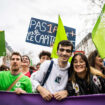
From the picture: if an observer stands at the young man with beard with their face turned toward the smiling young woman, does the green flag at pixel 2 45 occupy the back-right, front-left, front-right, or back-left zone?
back-left

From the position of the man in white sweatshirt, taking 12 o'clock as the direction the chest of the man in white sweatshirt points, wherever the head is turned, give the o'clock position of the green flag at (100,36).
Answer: The green flag is roughly at 8 o'clock from the man in white sweatshirt.

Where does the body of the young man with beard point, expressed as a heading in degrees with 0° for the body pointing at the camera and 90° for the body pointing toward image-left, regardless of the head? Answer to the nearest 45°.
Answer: approximately 0°
